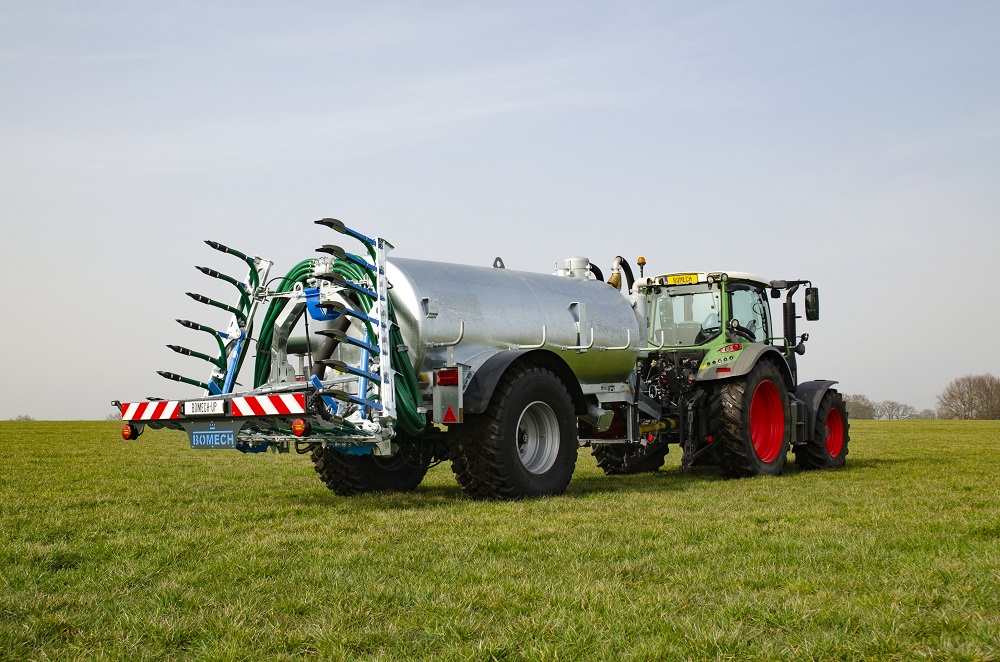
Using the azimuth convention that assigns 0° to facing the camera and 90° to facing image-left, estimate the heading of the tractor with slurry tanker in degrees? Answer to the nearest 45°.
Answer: approximately 225°
